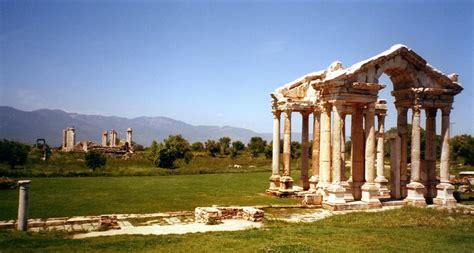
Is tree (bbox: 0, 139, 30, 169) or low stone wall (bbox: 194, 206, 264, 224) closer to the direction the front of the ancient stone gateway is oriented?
the low stone wall

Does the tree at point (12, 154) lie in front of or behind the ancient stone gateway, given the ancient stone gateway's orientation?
behind

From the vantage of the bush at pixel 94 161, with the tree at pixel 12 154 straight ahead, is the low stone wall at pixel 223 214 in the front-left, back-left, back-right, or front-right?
back-left

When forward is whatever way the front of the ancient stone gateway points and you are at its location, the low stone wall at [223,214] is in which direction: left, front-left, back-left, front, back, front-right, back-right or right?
right

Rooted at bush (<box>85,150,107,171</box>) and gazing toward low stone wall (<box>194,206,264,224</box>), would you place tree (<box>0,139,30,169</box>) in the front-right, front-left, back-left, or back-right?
back-right

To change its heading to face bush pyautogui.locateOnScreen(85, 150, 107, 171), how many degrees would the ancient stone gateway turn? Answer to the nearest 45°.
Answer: approximately 180°

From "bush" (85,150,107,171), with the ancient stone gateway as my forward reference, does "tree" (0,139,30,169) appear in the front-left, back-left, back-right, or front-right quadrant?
back-right

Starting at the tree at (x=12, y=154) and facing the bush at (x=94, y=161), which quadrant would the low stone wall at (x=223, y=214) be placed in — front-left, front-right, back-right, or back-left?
front-right
